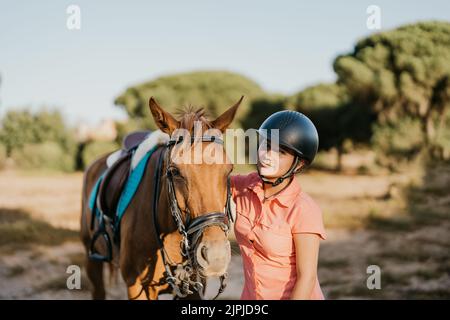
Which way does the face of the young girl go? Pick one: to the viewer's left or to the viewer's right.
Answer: to the viewer's left

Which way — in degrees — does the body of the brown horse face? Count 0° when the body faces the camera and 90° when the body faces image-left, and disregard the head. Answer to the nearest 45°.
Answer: approximately 315°

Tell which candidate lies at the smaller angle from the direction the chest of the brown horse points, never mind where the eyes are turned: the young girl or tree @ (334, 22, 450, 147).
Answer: the young girl

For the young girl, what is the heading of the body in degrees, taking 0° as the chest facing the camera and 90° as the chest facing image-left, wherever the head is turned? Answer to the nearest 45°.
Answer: approximately 45°

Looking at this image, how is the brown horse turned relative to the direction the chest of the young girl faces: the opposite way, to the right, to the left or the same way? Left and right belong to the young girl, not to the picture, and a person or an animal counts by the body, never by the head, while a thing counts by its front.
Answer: to the left

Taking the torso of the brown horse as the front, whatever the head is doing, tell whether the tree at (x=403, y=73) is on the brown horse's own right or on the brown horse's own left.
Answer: on the brown horse's own left
